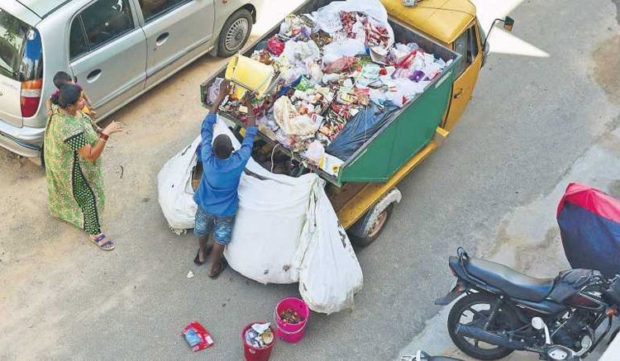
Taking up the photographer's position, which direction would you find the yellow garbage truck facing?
facing away from the viewer and to the right of the viewer

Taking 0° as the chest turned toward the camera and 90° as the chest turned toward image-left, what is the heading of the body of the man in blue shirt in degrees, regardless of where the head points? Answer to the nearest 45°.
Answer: approximately 180°

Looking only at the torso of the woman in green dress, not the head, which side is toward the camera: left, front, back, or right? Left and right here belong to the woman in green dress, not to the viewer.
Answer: right

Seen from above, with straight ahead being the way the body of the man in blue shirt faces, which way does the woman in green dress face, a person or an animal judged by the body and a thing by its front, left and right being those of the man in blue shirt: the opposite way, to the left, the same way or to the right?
to the right

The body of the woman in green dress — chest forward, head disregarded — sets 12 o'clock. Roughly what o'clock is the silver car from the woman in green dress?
The silver car is roughly at 9 o'clock from the woman in green dress.

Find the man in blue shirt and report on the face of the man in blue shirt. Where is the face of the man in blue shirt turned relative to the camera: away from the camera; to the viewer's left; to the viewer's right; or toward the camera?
away from the camera

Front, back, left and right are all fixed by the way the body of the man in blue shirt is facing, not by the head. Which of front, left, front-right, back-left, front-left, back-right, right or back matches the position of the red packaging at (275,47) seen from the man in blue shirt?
front

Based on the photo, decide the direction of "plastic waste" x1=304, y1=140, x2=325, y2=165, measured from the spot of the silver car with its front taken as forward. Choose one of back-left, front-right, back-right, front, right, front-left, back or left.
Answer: right

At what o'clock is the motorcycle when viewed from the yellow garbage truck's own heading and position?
The motorcycle is roughly at 3 o'clock from the yellow garbage truck.

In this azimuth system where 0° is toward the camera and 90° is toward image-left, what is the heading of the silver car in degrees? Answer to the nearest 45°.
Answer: approximately 225°

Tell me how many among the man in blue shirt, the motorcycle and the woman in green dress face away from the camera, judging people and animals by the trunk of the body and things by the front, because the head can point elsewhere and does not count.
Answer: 1

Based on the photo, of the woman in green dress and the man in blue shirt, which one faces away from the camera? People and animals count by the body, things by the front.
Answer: the man in blue shirt
